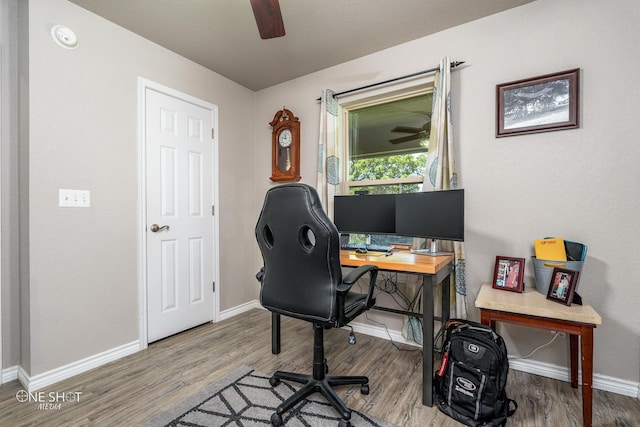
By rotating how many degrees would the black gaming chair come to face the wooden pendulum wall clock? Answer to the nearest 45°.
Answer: approximately 45° to its left

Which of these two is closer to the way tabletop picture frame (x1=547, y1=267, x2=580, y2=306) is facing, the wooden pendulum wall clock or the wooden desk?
the wooden desk

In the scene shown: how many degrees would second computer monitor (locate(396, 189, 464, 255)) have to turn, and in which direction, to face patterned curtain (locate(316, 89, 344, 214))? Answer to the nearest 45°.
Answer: approximately 45° to its right

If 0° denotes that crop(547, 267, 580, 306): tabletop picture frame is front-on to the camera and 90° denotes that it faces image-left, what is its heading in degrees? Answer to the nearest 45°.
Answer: approximately 45°

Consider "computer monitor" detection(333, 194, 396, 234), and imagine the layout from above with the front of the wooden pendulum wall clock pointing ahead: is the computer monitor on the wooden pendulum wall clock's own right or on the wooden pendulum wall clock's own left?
on the wooden pendulum wall clock's own left

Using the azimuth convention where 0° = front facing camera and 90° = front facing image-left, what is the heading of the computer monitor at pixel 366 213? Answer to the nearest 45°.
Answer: approximately 0°

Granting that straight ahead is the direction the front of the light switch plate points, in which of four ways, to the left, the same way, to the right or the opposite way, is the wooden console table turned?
to the right

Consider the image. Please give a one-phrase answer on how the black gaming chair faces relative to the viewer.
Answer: facing away from the viewer and to the right of the viewer

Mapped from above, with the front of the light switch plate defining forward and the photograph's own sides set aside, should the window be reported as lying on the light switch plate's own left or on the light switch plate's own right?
on the light switch plate's own left
